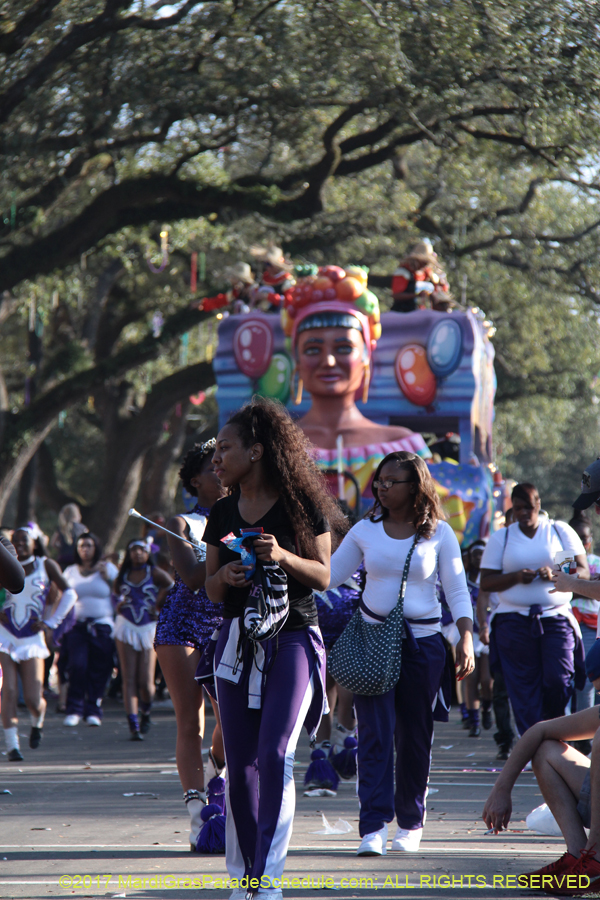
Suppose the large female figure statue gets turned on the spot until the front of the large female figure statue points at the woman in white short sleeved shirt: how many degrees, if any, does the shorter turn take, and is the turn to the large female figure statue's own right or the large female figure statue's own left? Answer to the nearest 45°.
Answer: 0° — it already faces them

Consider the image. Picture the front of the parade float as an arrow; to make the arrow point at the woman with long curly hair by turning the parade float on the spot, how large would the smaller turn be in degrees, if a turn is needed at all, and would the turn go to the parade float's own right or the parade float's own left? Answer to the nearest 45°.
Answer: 0° — it already faces them

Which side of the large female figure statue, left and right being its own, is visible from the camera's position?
front

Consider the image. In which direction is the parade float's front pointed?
toward the camera

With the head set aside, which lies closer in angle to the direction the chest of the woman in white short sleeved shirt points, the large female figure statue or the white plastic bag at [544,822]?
the white plastic bag

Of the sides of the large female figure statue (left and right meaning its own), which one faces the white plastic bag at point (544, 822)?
front

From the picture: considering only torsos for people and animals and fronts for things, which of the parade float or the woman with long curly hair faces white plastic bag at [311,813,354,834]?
the parade float

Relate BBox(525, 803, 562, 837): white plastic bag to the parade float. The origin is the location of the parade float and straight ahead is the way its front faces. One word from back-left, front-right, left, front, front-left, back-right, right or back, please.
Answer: front

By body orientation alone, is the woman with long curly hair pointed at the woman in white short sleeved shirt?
no

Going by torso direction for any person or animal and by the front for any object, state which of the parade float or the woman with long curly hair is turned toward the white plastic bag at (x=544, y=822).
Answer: the parade float

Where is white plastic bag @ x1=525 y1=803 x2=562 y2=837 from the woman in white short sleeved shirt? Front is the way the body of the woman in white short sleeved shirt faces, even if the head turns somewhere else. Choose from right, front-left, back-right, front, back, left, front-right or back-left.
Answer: front

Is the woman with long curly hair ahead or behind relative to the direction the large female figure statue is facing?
ahead

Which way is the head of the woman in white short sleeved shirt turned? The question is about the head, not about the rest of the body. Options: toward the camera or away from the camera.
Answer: toward the camera

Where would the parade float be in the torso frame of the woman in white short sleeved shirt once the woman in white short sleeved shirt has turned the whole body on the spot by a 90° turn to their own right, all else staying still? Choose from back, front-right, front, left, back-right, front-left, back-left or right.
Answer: right

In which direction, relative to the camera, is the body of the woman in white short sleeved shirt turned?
toward the camera

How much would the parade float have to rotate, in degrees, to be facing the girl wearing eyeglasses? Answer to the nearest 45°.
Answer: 0° — it already faces them

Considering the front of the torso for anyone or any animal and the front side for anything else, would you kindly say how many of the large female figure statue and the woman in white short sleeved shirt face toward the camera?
2

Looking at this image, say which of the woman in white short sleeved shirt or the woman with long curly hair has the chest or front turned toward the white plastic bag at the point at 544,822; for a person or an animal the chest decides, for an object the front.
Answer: the woman in white short sleeved shirt

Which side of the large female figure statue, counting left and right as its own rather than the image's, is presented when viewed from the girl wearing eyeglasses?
front

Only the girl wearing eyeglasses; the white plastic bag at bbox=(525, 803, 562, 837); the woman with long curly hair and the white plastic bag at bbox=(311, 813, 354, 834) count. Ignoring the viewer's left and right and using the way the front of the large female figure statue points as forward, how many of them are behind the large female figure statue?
0
